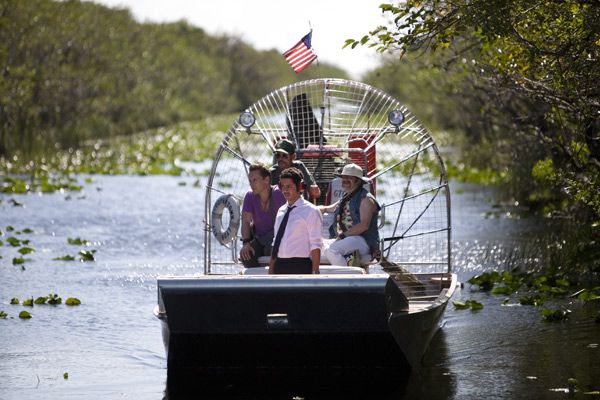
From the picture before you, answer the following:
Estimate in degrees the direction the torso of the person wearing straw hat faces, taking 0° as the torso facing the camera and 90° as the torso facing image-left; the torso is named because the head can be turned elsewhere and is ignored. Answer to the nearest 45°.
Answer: approximately 45°

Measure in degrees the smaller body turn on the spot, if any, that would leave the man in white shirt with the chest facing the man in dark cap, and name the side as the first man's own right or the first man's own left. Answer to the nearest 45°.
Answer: approximately 135° to the first man's own right

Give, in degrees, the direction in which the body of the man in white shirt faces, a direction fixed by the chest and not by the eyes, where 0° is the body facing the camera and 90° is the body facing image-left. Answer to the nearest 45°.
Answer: approximately 45°

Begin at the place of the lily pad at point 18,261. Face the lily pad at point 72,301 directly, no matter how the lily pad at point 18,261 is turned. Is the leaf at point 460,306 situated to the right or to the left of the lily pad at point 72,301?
left

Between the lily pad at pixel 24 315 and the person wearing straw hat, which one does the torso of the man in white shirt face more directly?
the lily pad

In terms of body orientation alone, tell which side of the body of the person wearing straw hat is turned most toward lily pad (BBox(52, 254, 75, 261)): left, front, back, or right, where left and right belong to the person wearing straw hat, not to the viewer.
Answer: right

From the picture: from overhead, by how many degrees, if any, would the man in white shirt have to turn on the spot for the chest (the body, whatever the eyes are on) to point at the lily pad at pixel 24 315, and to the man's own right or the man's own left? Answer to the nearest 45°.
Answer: approximately 90° to the man's own right

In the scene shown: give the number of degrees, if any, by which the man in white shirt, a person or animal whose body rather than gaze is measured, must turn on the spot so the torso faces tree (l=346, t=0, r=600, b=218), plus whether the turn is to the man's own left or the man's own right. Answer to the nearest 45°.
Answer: approximately 180°

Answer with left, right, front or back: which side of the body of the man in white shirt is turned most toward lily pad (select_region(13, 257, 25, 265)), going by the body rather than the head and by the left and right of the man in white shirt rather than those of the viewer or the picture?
right
